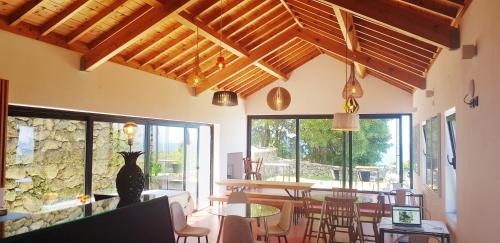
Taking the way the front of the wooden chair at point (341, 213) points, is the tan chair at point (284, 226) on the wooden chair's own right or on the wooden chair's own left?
on the wooden chair's own left

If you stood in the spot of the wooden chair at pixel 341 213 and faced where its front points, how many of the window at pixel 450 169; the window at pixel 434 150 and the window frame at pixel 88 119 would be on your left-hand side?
1

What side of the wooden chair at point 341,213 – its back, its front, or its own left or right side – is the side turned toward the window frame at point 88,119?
left

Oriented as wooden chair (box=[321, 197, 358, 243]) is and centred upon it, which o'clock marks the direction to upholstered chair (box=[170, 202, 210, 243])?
upholstered chair (box=[170, 202, 210, 243]) is roughly at 8 o'clock from wooden chair (box=[321, 197, 358, 243]).

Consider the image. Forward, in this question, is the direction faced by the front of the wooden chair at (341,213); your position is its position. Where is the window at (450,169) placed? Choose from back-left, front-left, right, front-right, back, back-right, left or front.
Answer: back-right

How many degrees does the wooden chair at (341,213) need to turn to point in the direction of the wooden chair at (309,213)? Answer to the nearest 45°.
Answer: approximately 45° to its left

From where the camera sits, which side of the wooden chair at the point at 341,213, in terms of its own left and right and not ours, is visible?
back

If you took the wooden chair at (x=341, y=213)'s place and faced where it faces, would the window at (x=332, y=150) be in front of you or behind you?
in front

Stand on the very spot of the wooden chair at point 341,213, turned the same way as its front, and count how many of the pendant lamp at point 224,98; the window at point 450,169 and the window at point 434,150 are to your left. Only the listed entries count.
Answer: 1

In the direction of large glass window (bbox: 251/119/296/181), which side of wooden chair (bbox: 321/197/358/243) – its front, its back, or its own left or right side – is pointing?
front

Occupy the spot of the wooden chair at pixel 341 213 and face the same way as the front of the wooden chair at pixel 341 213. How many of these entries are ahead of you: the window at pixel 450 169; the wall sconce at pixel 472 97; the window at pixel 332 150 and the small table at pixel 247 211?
1

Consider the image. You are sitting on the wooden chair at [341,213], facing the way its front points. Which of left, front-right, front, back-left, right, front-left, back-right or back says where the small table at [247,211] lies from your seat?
back-left
